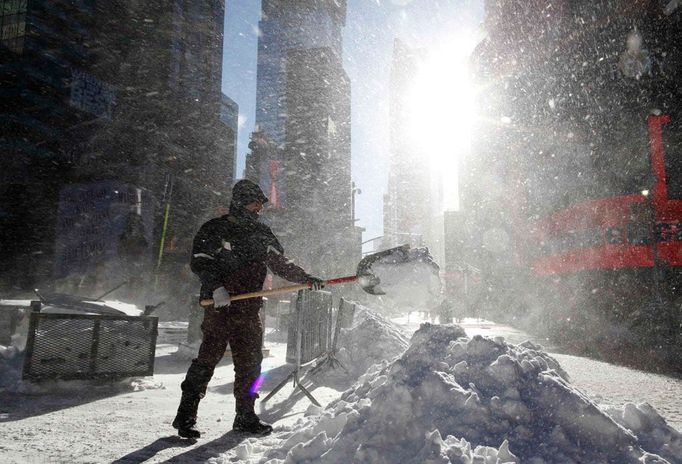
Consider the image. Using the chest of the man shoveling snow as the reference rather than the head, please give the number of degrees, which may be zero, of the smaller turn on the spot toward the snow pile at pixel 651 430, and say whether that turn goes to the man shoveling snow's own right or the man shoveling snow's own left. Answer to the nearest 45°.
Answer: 0° — they already face it

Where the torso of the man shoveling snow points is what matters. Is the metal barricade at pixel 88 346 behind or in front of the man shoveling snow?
behind

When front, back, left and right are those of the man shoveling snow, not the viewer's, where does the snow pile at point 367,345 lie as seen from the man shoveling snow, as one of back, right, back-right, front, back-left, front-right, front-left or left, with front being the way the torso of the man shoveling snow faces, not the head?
left

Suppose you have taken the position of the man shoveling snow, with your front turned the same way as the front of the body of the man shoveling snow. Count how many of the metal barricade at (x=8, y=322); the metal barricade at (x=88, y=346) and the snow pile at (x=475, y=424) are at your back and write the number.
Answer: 2

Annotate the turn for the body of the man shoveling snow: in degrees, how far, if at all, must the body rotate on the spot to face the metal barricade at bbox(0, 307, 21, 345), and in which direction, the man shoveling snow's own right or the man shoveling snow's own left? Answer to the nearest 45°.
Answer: approximately 180°

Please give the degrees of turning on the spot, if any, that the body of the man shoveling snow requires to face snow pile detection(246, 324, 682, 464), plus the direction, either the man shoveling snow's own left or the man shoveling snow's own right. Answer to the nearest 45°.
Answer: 0° — they already face it

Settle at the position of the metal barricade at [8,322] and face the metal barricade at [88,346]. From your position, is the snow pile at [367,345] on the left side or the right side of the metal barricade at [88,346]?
left

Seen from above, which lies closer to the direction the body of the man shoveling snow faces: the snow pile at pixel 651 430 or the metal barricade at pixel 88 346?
the snow pile

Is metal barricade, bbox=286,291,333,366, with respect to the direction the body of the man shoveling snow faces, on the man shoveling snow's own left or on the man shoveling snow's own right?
on the man shoveling snow's own left

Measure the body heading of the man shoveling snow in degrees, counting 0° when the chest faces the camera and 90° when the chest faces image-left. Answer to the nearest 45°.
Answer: approximately 315°
